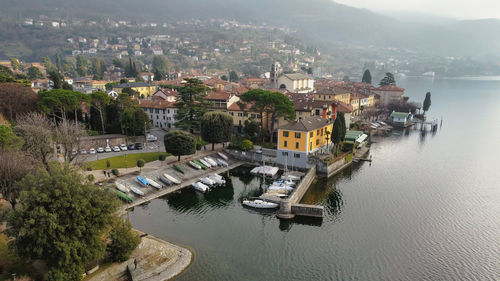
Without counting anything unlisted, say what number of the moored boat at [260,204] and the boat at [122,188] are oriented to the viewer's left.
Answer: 1

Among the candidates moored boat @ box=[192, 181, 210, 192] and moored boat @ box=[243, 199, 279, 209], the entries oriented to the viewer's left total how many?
1

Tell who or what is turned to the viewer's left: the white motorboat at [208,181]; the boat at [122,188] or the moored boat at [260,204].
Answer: the moored boat at [260,204]
